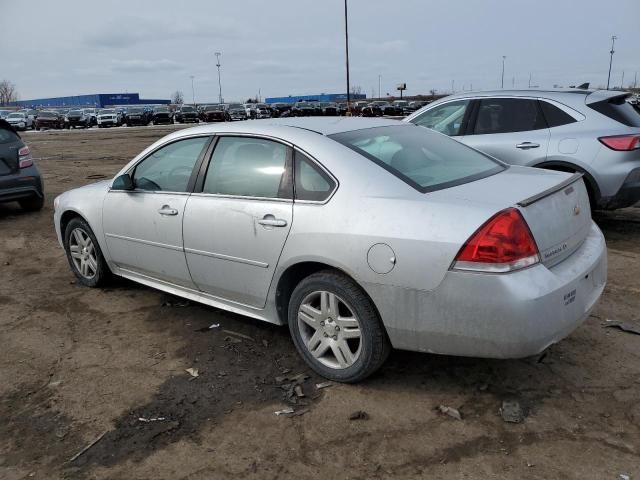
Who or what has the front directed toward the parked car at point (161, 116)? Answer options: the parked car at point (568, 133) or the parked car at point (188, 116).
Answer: the parked car at point (568, 133)

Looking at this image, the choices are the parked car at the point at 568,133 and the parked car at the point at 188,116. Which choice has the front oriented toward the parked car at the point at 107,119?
the parked car at the point at 568,133

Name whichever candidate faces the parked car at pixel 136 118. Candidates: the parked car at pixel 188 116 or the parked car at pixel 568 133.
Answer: the parked car at pixel 568 133

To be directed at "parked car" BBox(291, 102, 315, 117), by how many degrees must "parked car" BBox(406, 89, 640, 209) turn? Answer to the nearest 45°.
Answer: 0° — it already faces it

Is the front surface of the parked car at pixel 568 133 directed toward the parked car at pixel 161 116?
yes

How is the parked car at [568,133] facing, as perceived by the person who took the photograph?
facing away from the viewer and to the left of the viewer

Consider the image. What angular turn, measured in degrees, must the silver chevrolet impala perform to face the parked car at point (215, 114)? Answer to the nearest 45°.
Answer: approximately 45° to its right

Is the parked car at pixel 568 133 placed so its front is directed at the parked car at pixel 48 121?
yes

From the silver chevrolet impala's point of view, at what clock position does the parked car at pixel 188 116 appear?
The parked car is roughly at 1 o'clock from the silver chevrolet impala.

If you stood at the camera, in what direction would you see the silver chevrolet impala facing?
facing away from the viewer and to the left of the viewer

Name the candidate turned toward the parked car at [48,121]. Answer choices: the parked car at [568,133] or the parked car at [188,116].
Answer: the parked car at [568,133]
